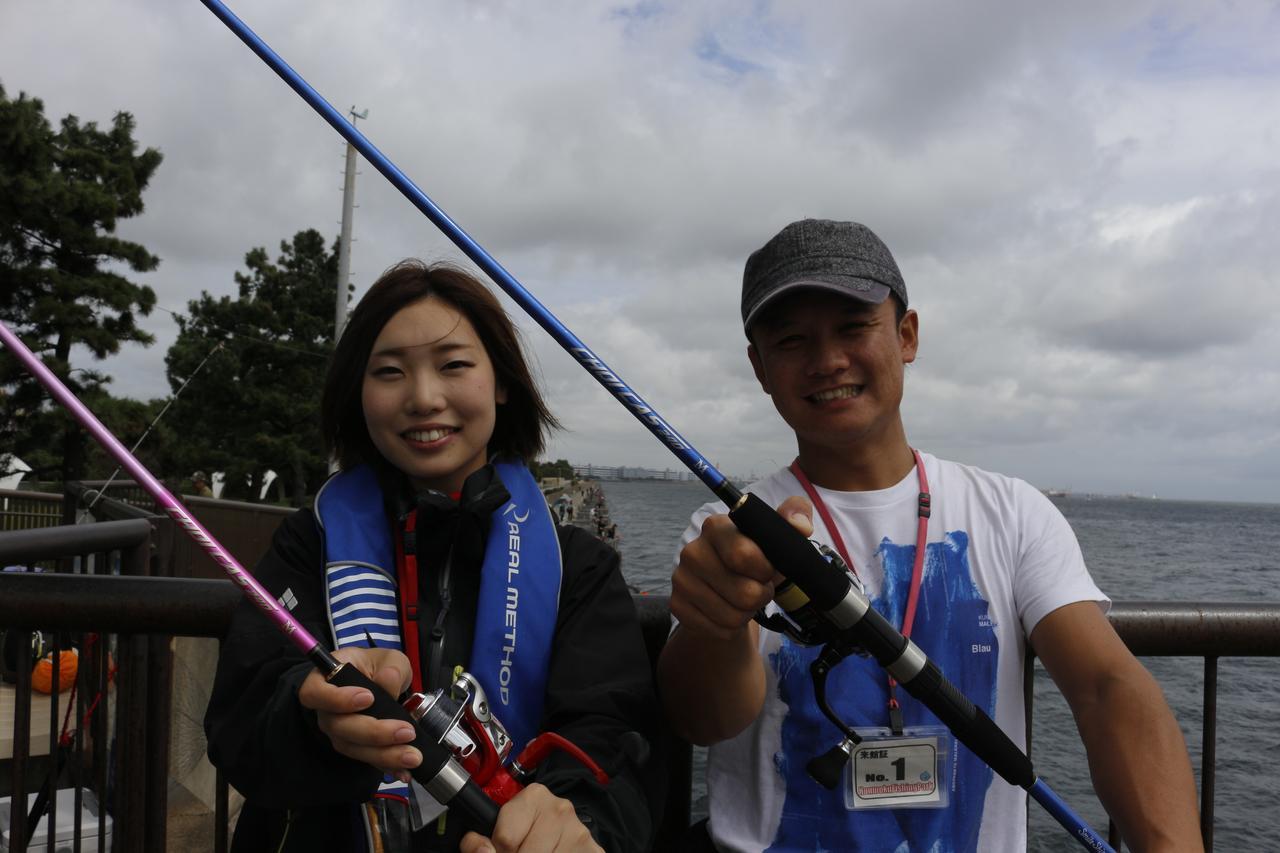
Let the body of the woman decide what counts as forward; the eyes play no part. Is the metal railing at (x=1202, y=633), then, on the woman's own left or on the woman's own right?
on the woman's own left

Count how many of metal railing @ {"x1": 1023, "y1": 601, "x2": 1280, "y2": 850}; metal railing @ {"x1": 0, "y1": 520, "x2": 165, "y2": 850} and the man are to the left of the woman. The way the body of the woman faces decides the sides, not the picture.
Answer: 2

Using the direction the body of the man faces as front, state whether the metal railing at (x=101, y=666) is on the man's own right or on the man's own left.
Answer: on the man's own right

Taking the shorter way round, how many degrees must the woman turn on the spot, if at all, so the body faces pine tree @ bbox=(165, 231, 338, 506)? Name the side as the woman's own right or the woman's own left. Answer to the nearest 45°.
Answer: approximately 180°

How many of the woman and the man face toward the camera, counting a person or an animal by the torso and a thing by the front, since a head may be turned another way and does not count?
2

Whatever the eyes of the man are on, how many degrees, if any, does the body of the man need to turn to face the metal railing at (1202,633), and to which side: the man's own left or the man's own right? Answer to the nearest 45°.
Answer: approximately 135° to the man's own left

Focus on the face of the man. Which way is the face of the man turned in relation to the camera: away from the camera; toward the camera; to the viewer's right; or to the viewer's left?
toward the camera

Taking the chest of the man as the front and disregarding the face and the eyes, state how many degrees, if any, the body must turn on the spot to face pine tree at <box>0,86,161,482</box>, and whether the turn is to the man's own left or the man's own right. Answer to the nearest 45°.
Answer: approximately 135° to the man's own right

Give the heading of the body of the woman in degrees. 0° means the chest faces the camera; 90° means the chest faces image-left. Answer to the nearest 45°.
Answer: approximately 0°

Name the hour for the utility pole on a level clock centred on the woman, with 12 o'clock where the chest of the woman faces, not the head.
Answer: The utility pole is roughly at 6 o'clock from the woman.

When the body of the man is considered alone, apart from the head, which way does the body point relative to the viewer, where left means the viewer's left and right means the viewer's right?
facing the viewer

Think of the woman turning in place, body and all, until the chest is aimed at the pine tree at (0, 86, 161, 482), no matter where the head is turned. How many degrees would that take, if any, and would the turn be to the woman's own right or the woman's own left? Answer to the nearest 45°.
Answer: approximately 180°

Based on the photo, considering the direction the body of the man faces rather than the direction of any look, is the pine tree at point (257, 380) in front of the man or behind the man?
behind

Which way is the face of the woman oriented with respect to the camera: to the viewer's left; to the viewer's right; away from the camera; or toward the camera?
toward the camera
